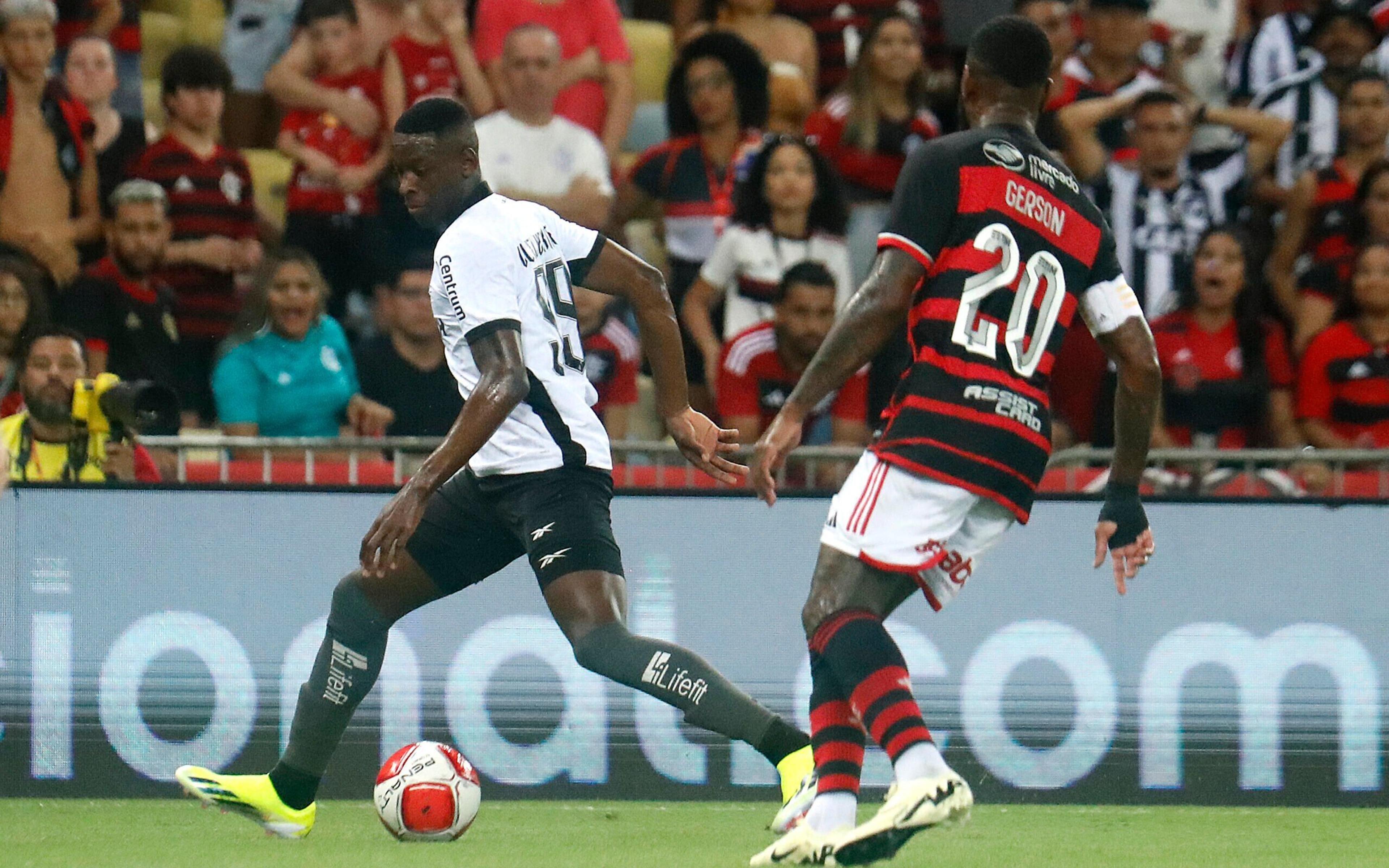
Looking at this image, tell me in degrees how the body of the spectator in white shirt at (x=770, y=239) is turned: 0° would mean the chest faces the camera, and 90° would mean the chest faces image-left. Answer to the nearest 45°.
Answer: approximately 0°

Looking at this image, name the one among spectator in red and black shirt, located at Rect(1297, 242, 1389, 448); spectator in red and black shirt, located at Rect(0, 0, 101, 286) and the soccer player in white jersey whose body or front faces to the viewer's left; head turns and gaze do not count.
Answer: the soccer player in white jersey

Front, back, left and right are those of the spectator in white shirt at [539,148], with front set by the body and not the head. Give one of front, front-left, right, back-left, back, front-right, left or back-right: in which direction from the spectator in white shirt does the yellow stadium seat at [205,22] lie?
back-right

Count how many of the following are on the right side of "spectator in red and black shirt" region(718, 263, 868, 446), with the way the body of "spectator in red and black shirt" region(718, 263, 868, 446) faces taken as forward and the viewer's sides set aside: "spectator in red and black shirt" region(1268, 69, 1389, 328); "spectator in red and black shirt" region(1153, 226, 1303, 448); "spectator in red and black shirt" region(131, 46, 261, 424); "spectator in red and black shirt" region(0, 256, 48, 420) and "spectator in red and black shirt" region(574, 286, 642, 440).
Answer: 3

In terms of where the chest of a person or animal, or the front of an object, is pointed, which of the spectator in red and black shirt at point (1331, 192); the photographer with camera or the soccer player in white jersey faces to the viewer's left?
the soccer player in white jersey

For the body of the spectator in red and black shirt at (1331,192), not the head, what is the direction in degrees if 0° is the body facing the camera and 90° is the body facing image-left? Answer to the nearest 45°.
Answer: approximately 0°

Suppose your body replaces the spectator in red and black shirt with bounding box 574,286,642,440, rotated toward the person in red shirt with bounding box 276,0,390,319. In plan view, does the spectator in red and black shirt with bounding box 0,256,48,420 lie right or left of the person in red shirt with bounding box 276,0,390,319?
left

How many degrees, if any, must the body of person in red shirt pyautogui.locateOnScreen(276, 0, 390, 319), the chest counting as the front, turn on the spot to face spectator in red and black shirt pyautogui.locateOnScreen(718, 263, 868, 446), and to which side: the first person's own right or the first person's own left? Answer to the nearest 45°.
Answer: approximately 45° to the first person's own left
